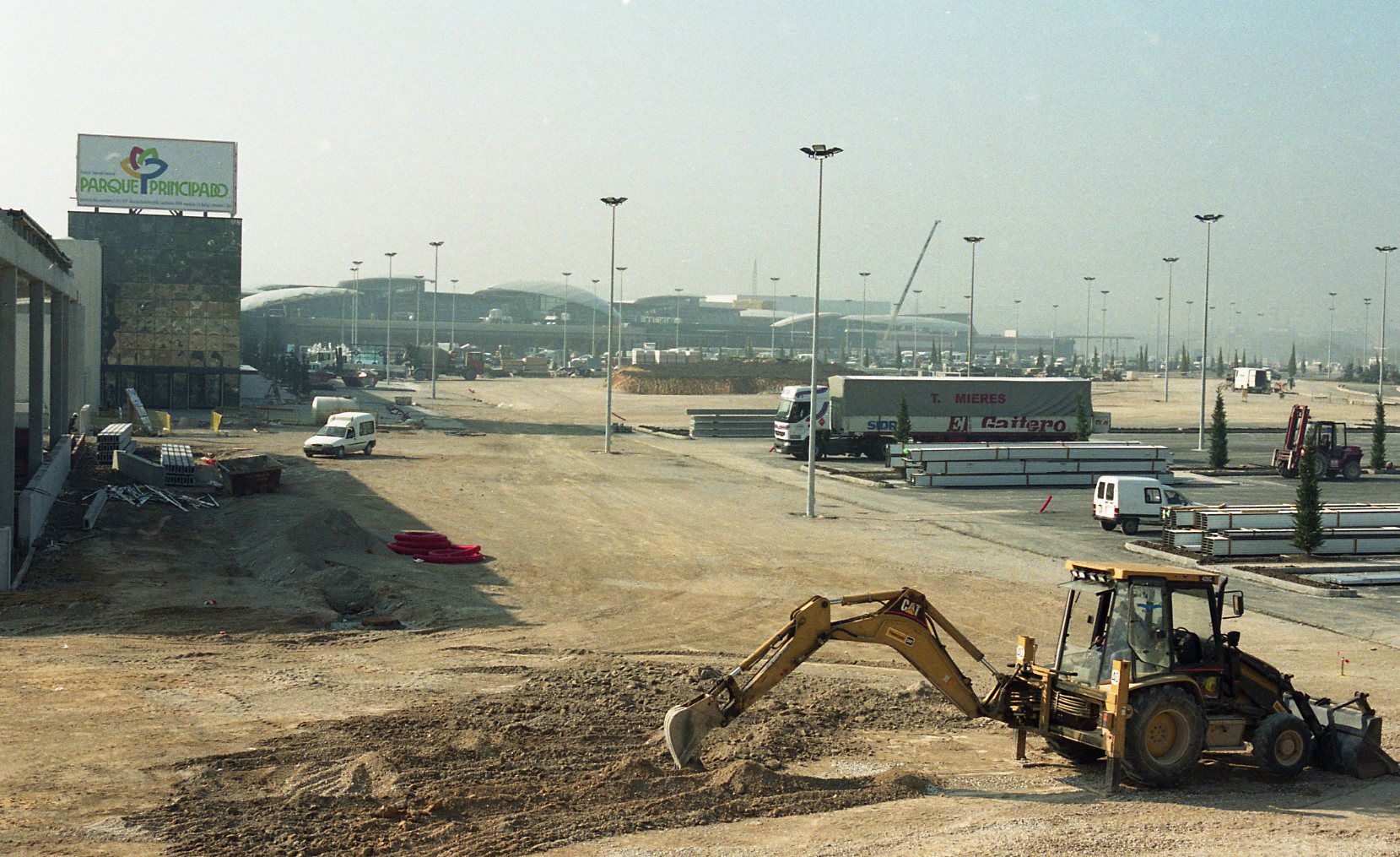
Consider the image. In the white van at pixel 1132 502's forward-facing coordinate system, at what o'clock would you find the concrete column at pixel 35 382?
The concrete column is roughly at 7 o'clock from the white van.

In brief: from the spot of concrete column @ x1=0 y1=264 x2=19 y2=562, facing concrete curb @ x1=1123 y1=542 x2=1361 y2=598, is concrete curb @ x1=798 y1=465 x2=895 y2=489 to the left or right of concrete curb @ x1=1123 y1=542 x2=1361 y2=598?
left

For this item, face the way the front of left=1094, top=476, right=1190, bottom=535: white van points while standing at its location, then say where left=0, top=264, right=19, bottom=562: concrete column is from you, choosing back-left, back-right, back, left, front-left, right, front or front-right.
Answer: back

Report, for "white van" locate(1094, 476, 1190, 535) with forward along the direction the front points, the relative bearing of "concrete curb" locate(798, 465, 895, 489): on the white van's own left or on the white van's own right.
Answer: on the white van's own left

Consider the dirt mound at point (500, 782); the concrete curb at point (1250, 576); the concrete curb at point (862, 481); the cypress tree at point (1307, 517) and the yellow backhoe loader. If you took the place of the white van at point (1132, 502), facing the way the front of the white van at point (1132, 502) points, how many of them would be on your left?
1

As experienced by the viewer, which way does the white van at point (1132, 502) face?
facing away from the viewer and to the right of the viewer

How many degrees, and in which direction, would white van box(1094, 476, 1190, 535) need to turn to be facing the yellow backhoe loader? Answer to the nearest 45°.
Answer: approximately 135° to its right

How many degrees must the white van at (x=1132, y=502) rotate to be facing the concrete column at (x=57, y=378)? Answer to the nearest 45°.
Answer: approximately 135° to its left

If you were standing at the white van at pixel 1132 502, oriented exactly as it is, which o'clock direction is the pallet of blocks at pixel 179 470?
The pallet of blocks is roughly at 7 o'clock from the white van.
